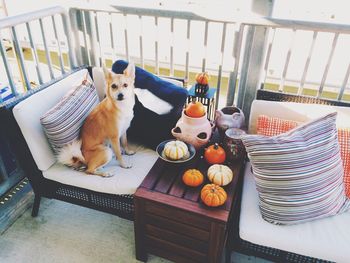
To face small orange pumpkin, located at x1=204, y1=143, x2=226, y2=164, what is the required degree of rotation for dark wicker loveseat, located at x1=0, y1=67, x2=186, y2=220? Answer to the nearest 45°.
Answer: approximately 45° to its left

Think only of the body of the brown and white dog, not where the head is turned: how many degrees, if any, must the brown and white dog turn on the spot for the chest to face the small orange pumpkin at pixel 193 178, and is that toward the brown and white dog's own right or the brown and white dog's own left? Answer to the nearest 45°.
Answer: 0° — it already faces it

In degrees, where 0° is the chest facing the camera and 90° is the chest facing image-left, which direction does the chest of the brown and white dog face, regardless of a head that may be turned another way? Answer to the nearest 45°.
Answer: approximately 315°

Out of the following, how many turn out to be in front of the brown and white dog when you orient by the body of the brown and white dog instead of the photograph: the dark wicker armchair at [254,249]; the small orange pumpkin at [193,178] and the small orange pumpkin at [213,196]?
3

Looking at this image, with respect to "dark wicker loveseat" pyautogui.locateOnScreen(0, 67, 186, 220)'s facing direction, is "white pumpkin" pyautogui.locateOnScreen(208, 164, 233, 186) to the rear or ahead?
ahead

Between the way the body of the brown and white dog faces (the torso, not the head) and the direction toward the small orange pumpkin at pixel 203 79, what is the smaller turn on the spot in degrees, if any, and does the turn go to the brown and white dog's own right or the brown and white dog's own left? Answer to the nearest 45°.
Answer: approximately 45° to the brown and white dog's own left

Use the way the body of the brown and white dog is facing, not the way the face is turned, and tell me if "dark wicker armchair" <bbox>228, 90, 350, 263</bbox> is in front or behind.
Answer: in front

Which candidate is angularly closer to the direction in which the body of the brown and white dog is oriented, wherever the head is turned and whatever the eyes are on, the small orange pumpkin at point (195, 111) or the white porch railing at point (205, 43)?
the small orange pumpkin

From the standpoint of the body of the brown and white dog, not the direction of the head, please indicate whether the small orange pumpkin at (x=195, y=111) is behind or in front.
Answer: in front

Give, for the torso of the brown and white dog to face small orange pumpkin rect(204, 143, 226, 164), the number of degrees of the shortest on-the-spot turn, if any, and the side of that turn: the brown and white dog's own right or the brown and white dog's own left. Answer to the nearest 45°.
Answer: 0° — it already faces it
